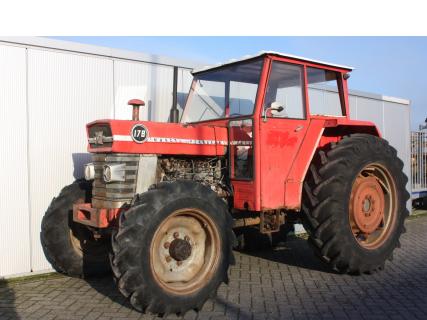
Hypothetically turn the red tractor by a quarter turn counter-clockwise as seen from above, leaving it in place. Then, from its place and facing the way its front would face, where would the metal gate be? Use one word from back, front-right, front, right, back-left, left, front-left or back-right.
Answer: left

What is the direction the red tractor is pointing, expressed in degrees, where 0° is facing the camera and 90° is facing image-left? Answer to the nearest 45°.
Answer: approximately 45°
